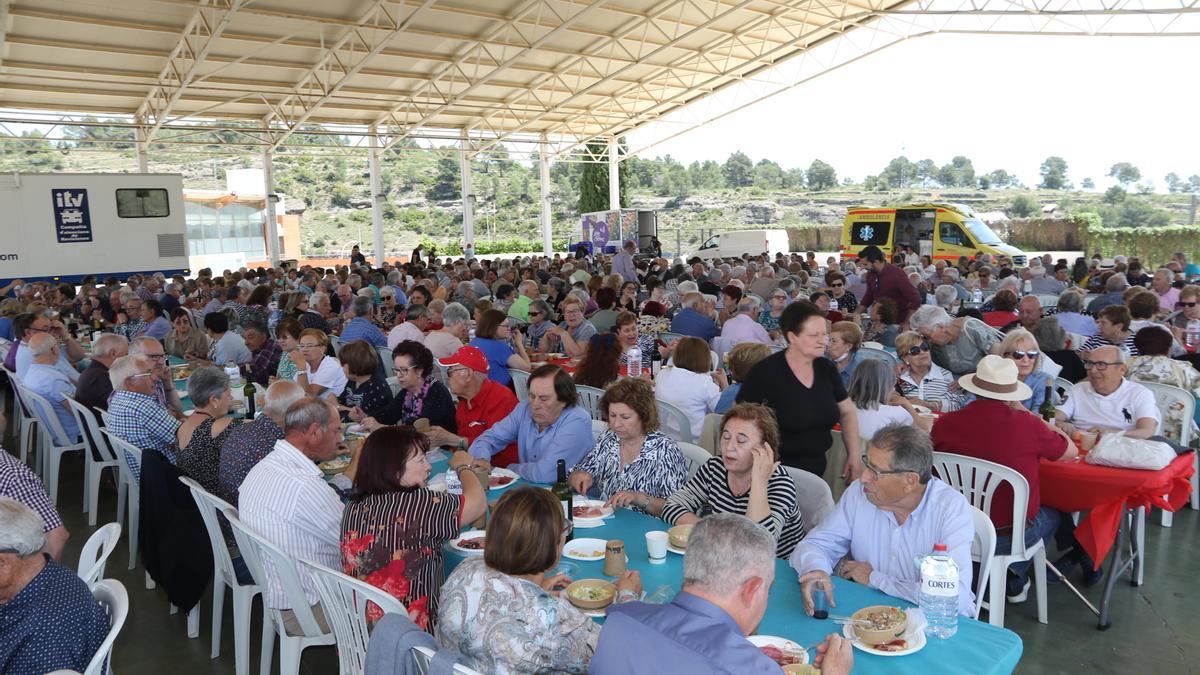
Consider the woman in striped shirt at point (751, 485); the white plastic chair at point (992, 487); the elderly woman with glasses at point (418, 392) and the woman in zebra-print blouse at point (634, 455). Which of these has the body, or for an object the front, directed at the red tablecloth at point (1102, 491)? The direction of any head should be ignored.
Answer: the white plastic chair

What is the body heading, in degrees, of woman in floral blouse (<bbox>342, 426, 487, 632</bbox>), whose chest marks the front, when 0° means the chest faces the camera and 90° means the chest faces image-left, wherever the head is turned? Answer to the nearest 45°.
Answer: approximately 225°

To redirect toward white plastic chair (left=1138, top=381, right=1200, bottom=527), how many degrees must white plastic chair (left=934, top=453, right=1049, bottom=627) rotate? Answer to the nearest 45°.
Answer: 0° — it already faces it

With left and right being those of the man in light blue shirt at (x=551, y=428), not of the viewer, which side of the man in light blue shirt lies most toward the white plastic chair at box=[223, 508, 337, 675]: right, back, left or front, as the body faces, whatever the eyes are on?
front

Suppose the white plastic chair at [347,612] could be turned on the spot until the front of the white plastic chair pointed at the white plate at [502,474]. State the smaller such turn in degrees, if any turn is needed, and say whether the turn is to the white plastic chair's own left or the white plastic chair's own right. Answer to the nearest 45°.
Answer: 0° — it already faces it

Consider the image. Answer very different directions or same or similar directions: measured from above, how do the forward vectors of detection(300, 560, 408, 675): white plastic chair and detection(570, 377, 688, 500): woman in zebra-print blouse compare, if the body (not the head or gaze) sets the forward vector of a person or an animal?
very different directions

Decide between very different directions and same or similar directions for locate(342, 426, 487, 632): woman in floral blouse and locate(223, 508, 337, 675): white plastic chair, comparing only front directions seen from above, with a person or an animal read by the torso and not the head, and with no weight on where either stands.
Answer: same or similar directions

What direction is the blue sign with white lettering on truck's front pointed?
toward the camera

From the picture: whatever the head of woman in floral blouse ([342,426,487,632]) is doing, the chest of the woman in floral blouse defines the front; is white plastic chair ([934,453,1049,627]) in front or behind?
in front

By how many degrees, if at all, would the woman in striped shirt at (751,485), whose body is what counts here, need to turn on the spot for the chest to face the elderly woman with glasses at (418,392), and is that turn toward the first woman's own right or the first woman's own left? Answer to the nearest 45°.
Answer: approximately 90° to the first woman's own right

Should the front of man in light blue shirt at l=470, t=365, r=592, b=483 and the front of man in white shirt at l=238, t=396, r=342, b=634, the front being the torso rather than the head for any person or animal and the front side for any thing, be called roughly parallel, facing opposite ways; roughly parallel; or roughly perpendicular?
roughly parallel, facing opposite ways

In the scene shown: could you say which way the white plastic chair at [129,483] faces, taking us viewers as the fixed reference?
facing away from the viewer and to the right of the viewer

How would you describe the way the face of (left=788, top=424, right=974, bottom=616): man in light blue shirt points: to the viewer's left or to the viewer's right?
to the viewer's left

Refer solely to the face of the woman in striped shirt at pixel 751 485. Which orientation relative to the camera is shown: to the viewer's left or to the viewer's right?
to the viewer's left

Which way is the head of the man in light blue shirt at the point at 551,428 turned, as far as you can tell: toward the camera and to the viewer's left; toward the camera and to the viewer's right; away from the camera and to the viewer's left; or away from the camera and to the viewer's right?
toward the camera and to the viewer's left

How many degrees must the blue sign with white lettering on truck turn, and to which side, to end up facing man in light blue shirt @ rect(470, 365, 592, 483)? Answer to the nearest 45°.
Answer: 0° — it already faces them
